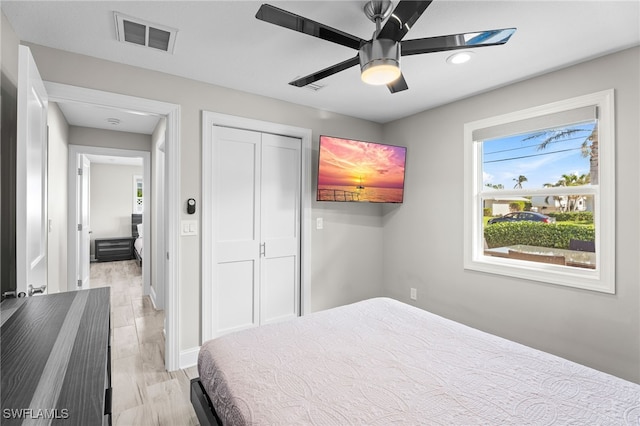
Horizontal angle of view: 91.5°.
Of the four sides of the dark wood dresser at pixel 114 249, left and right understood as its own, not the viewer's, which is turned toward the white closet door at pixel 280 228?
front

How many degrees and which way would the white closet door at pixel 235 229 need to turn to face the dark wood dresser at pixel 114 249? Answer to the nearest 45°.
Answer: approximately 180°

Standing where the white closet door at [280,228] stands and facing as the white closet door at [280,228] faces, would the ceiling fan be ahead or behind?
ahead

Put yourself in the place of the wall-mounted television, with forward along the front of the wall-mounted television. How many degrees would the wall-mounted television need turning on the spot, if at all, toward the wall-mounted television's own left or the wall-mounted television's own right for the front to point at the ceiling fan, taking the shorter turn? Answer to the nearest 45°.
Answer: approximately 45° to the wall-mounted television's own right

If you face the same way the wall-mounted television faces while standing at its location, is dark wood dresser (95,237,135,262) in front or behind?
behind

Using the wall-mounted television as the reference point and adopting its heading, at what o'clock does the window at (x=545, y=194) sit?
The window is roughly at 11 o'clock from the wall-mounted television.

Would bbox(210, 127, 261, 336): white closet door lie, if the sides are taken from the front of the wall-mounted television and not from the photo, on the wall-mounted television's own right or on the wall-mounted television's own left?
on the wall-mounted television's own right

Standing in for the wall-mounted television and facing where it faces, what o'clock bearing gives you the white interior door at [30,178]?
The white interior door is roughly at 3 o'clock from the wall-mounted television.

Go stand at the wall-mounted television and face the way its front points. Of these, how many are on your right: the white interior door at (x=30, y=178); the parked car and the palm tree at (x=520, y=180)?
1

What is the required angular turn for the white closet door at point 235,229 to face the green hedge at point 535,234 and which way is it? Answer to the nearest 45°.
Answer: approximately 45° to its left

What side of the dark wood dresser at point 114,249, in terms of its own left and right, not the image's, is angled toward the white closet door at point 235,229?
front

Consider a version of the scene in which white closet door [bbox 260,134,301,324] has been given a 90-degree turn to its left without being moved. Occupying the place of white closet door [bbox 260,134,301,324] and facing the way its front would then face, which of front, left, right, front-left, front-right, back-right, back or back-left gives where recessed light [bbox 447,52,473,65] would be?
right

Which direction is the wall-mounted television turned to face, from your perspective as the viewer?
facing the viewer and to the right of the viewer
